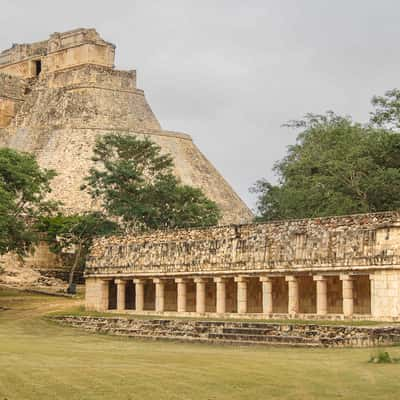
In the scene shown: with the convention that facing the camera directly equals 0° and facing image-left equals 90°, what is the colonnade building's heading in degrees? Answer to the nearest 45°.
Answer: approximately 45°

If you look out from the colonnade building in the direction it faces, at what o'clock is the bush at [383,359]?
The bush is roughly at 10 o'clock from the colonnade building.
